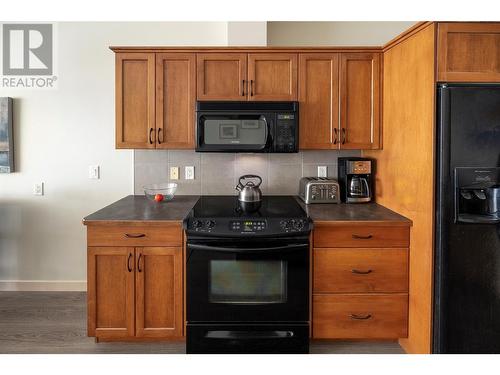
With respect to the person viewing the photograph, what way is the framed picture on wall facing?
facing the viewer

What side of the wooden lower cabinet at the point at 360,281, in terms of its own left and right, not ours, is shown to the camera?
front

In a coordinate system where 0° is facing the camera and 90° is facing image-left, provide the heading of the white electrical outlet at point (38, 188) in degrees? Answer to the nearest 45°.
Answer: approximately 0°

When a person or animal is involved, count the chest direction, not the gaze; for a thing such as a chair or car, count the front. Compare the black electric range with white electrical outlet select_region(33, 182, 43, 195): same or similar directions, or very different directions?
same or similar directions

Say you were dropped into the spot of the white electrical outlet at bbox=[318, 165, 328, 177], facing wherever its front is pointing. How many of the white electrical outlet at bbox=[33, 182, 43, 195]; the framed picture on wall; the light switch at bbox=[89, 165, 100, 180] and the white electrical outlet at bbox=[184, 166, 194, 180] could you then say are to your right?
4

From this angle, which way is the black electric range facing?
toward the camera

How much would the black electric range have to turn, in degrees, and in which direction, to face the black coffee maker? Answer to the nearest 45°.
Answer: approximately 135° to its left

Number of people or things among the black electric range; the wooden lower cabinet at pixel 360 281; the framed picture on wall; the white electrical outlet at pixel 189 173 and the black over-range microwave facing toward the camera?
5
